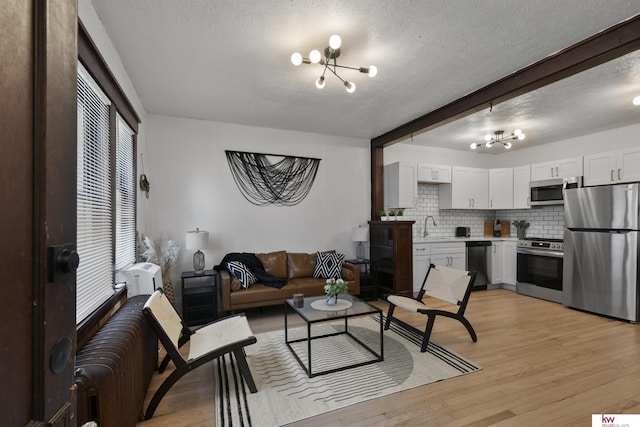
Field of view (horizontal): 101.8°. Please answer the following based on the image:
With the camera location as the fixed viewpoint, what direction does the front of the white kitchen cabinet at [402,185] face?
facing the viewer and to the right of the viewer

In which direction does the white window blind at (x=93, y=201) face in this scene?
to the viewer's right

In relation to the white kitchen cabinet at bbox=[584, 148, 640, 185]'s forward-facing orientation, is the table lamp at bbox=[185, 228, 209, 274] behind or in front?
in front

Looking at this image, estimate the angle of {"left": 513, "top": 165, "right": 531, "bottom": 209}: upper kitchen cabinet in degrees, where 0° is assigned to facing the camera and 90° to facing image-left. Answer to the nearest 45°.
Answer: approximately 45°

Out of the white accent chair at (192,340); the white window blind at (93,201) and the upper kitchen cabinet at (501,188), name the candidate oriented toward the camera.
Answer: the upper kitchen cabinet

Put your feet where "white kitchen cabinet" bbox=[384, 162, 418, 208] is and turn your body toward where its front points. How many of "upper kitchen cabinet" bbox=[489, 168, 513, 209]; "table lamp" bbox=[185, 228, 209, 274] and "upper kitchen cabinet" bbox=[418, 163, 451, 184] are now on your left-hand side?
2

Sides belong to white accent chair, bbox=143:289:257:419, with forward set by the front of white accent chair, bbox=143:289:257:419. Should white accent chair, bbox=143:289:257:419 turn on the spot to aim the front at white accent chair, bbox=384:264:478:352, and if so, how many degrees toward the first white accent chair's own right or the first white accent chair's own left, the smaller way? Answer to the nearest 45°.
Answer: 0° — it already faces it

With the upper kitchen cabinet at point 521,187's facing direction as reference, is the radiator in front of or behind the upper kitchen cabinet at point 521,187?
in front

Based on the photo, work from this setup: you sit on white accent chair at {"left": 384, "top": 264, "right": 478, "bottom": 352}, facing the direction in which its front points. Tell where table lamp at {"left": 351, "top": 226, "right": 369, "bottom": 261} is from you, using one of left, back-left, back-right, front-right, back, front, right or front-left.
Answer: right

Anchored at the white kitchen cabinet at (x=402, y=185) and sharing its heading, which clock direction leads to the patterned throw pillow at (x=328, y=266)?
The patterned throw pillow is roughly at 3 o'clock from the white kitchen cabinet.

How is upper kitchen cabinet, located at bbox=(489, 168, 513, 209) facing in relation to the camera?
toward the camera

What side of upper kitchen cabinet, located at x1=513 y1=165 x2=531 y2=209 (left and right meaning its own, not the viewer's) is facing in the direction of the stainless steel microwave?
left

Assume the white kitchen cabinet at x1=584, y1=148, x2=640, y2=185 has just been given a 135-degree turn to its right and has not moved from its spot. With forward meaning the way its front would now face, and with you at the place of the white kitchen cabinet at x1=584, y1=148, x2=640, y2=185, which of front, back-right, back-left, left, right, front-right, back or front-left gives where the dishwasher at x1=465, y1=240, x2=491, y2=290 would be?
left
